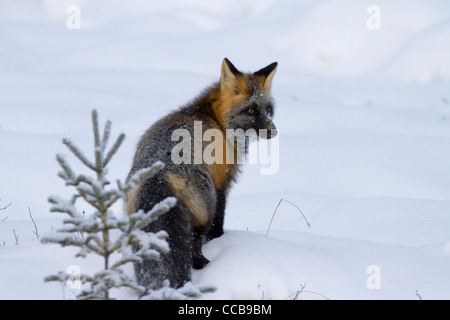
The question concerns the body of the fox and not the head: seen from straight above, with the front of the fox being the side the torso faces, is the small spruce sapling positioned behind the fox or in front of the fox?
behind

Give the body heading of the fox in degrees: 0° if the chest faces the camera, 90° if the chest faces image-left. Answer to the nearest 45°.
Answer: approximately 225°
